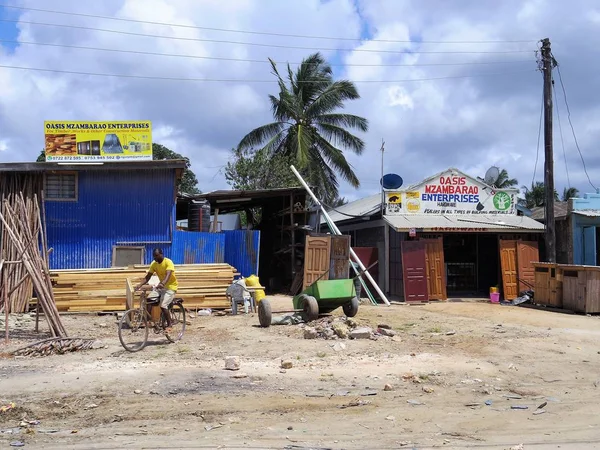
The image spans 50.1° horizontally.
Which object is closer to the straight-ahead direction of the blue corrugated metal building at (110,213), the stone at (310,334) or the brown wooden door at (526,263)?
the stone

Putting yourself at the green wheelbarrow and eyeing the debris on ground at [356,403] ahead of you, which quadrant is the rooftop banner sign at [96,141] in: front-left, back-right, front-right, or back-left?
back-right

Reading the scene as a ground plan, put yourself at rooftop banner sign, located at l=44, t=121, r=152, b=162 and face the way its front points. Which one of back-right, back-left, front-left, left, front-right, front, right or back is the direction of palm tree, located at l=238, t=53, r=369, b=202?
back-left

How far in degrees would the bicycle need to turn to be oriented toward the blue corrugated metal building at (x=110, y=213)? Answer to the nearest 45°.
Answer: approximately 135° to its right

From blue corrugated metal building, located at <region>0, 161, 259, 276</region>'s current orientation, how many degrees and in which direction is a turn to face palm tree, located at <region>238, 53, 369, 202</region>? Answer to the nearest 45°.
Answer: approximately 135° to its left

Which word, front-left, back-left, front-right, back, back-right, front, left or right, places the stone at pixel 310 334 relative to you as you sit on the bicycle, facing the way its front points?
back-left

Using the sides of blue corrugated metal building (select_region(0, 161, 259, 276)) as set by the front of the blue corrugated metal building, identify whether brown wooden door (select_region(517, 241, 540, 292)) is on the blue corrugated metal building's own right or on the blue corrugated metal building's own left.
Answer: on the blue corrugated metal building's own left

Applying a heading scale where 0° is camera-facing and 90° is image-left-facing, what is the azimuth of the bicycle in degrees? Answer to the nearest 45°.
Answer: approximately 45°

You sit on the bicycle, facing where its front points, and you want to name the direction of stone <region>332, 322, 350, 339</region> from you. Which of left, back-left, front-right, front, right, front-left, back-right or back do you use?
back-left
